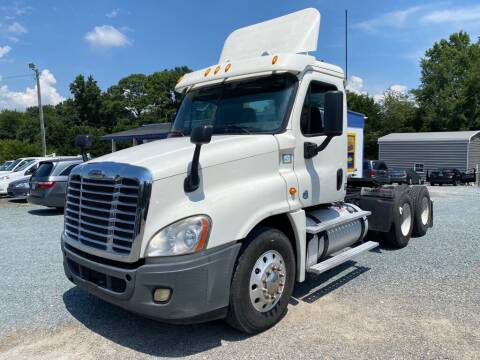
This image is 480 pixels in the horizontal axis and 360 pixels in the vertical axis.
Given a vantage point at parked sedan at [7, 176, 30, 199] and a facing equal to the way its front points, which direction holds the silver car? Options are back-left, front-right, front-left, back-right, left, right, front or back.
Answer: front-left

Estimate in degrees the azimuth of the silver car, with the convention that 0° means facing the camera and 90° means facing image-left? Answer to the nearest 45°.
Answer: approximately 225°

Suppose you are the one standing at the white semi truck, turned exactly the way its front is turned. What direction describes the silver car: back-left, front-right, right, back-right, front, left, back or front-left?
right

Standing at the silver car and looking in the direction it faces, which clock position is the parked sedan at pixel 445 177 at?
The parked sedan is roughly at 1 o'clock from the silver car.

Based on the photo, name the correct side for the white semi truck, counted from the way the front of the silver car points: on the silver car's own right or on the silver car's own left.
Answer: on the silver car's own right

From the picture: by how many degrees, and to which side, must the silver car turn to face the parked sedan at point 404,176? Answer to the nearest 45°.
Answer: approximately 45° to its right

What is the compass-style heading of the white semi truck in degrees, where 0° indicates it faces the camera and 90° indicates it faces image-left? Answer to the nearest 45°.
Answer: approximately 45°
